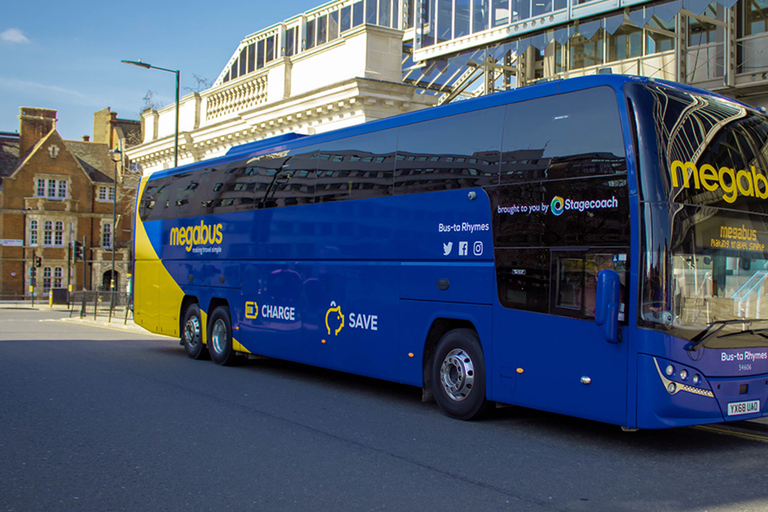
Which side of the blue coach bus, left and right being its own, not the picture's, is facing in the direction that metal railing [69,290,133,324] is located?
back

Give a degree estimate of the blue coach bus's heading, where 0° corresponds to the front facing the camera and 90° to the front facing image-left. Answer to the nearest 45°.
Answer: approximately 315°
